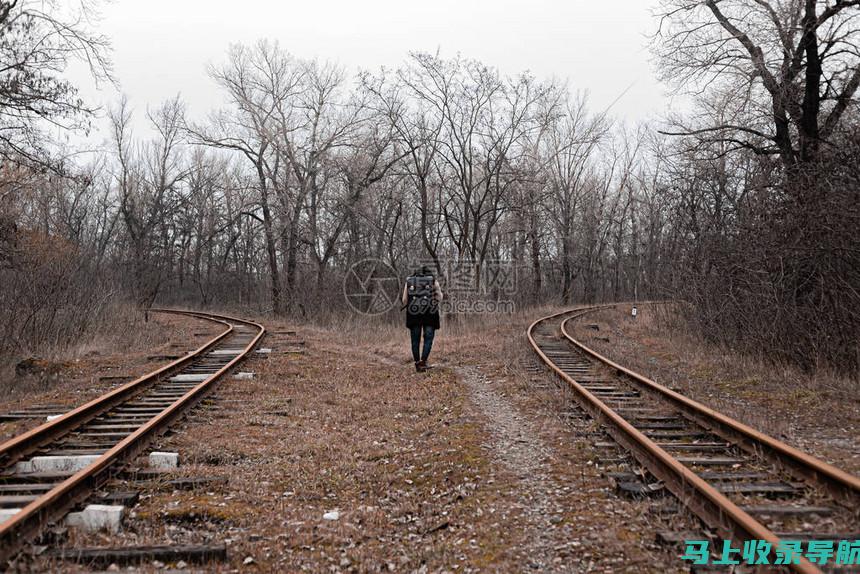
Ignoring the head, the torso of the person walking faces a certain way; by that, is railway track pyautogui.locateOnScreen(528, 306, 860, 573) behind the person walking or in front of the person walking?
behind

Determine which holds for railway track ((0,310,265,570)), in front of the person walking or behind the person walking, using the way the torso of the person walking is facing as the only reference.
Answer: behind

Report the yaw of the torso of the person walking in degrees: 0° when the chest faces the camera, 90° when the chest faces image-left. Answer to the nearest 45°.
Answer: approximately 180°
